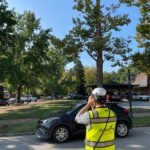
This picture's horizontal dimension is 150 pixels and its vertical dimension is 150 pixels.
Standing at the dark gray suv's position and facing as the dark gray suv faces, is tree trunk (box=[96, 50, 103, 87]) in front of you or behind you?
behind

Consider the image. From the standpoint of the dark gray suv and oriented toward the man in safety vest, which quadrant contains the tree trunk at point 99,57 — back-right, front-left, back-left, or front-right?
back-left

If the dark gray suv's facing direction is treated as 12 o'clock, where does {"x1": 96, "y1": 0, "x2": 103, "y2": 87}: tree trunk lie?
The tree trunk is roughly at 5 o'clock from the dark gray suv.

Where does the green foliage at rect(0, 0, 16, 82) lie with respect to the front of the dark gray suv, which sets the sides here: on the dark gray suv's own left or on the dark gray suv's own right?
on the dark gray suv's own right

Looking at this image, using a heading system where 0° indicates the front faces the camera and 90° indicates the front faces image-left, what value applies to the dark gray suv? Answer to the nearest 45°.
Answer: approximately 45°

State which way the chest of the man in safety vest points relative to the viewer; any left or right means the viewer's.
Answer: facing away from the viewer and to the left of the viewer

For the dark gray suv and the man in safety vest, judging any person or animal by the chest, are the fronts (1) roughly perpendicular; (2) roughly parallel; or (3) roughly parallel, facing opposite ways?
roughly perpendicular
